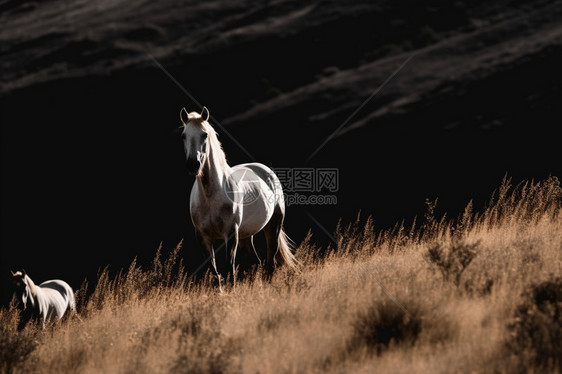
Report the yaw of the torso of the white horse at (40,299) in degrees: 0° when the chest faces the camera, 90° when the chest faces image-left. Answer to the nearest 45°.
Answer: approximately 45°

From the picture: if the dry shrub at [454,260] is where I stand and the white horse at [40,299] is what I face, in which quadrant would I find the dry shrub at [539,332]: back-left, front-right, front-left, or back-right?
back-left

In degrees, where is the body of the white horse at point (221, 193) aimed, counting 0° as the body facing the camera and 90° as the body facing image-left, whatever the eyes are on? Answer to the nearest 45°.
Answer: approximately 45°

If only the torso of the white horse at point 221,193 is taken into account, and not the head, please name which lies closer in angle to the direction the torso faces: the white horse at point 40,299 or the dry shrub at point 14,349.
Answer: the dry shrub

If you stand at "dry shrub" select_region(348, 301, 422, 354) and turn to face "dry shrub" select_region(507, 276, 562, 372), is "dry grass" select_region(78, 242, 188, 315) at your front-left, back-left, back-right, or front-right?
back-left

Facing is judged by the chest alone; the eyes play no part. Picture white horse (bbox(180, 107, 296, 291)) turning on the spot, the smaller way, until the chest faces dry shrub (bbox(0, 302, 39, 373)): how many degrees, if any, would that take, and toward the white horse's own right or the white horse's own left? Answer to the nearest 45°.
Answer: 0° — it already faces it
